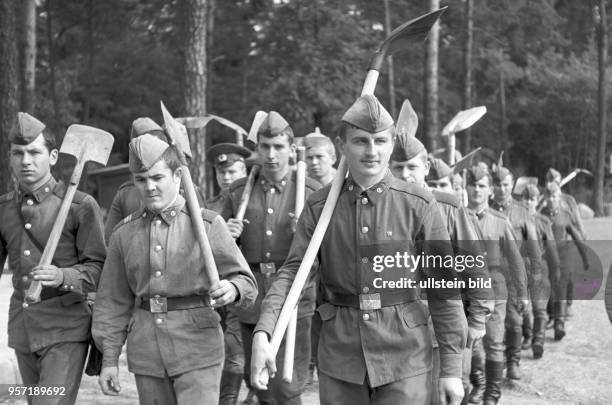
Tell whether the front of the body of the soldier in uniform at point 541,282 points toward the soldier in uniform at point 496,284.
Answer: yes

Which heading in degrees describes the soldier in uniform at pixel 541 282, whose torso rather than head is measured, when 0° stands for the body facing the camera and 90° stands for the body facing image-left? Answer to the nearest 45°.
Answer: approximately 0°

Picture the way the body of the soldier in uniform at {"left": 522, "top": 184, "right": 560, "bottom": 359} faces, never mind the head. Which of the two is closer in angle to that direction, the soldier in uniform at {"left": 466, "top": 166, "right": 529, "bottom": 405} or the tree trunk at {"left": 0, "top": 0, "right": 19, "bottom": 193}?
the soldier in uniform

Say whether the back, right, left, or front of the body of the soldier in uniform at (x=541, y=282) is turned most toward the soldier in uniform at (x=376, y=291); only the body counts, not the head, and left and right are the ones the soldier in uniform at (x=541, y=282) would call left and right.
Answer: front

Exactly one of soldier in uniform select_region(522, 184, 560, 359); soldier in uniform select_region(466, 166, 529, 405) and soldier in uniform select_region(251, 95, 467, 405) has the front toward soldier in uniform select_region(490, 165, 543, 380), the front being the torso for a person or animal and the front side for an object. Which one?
soldier in uniform select_region(522, 184, 560, 359)

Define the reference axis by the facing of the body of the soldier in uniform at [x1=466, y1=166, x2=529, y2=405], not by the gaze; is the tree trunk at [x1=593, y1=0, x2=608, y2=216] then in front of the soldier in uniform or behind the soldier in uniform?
behind

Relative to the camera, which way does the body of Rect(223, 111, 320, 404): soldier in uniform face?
toward the camera

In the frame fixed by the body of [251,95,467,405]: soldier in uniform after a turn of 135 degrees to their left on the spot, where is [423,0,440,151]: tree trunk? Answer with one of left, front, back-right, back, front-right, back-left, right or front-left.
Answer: front-left

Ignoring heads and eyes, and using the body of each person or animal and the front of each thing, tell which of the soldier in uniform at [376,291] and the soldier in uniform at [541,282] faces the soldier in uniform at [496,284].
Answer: the soldier in uniform at [541,282]

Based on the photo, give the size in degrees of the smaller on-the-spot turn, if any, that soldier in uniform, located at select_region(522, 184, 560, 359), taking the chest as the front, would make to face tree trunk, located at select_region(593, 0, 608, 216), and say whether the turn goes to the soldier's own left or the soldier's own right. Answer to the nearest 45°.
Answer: approximately 180°

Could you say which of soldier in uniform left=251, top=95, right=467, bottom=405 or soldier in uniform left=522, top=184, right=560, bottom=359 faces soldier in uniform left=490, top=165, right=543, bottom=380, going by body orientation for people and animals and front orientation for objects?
soldier in uniform left=522, top=184, right=560, bottom=359

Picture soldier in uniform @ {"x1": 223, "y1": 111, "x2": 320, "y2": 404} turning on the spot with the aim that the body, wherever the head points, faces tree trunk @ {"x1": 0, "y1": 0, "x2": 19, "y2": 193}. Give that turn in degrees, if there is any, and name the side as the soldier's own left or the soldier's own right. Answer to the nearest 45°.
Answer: approximately 135° to the soldier's own right
